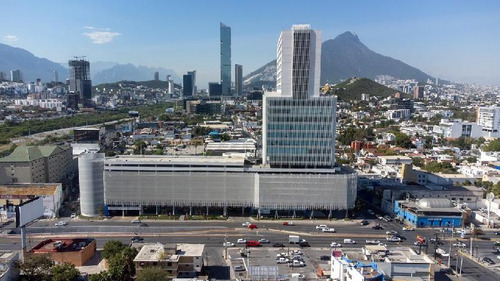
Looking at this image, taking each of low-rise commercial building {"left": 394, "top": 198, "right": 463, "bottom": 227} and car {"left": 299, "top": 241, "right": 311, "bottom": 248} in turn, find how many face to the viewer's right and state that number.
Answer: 1

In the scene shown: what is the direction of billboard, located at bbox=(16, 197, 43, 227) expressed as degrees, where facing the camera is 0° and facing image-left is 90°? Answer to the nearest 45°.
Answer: approximately 315°

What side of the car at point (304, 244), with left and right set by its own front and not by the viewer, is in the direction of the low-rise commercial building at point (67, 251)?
back

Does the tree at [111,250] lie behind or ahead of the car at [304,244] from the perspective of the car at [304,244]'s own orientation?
behind

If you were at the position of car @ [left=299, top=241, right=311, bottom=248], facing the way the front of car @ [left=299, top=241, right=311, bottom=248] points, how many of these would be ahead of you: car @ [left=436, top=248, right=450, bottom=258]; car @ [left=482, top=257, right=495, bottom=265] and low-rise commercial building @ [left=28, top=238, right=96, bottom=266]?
2

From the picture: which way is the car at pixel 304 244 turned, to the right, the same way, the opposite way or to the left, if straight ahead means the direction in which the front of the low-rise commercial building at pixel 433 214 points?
to the left

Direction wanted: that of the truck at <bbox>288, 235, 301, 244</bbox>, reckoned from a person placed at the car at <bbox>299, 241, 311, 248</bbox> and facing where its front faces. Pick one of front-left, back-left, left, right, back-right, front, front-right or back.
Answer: back

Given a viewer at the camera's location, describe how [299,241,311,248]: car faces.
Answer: facing to the right of the viewer
